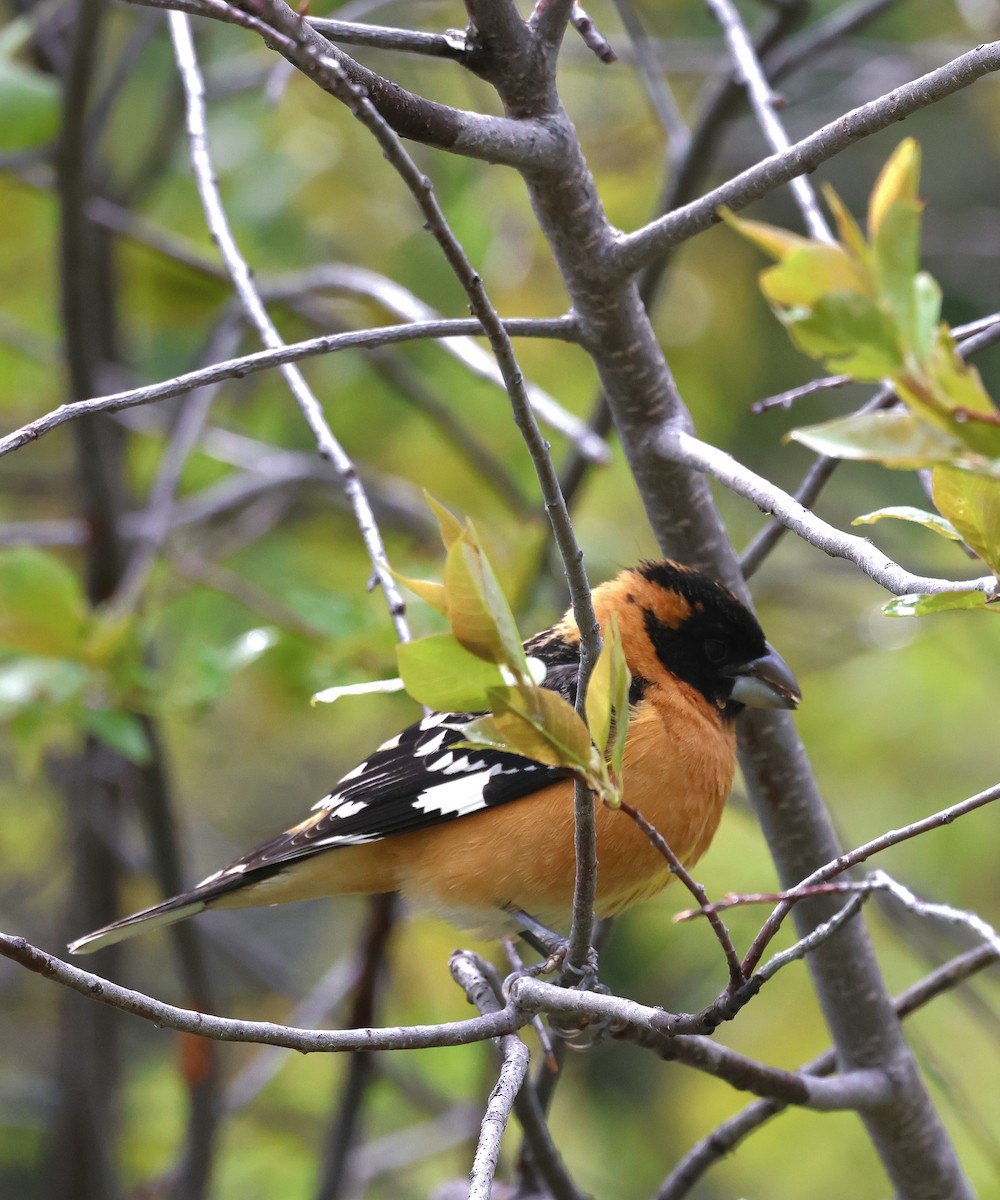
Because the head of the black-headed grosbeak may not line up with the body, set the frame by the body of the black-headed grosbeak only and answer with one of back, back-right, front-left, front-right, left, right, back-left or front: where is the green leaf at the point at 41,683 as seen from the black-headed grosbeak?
back

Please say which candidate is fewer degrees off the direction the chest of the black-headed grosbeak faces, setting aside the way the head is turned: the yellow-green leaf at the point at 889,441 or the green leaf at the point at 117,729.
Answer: the yellow-green leaf

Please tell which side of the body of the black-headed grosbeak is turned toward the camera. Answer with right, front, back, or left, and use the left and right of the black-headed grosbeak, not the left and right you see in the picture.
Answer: right

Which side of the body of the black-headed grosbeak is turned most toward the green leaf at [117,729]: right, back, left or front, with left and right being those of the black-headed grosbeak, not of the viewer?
back

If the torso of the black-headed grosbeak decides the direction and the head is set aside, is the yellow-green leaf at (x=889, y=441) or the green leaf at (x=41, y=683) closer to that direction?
the yellow-green leaf
